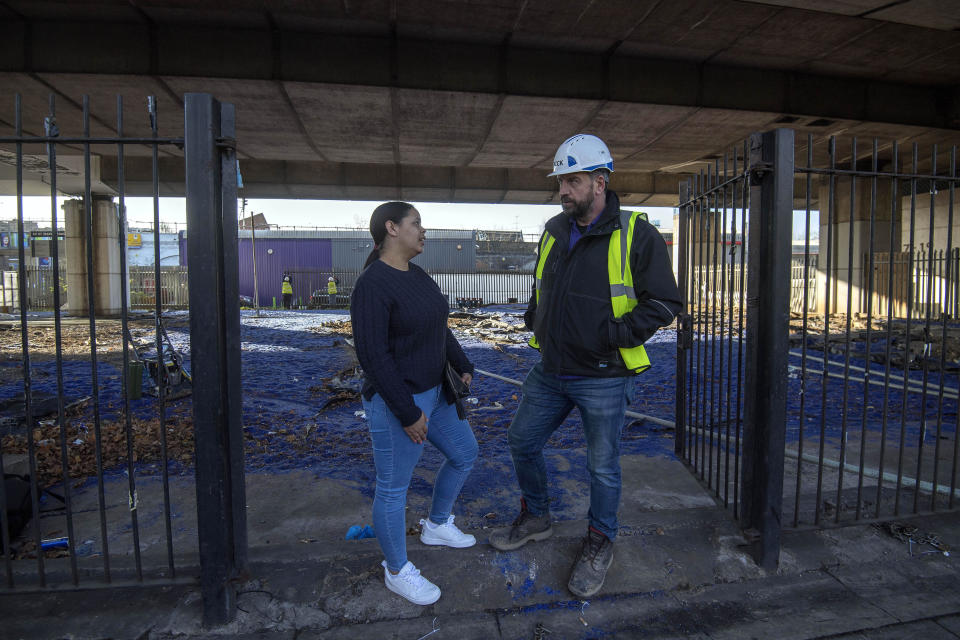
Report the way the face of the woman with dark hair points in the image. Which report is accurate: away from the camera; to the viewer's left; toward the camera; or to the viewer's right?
to the viewer's right

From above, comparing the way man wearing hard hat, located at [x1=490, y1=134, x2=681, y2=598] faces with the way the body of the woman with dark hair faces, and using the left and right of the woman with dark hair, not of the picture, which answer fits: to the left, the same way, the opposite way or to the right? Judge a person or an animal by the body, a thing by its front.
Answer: to the right

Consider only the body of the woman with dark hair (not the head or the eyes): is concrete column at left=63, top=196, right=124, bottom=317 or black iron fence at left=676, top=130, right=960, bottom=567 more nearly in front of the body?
the black iron fence

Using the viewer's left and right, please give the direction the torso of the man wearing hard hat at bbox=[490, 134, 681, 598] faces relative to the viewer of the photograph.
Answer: facing the viewer and to the left of the viewer

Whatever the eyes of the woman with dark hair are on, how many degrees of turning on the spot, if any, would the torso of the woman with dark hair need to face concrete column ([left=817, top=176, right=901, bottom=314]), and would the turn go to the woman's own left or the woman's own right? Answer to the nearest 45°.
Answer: approximately 90° to the woman's own left

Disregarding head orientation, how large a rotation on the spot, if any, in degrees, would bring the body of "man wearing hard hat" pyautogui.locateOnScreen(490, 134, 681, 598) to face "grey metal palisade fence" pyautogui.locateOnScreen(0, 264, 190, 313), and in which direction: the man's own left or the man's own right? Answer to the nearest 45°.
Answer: approximately 90° to the man's own right

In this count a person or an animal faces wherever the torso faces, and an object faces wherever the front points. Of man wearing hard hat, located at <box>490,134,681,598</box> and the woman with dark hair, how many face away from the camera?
0
